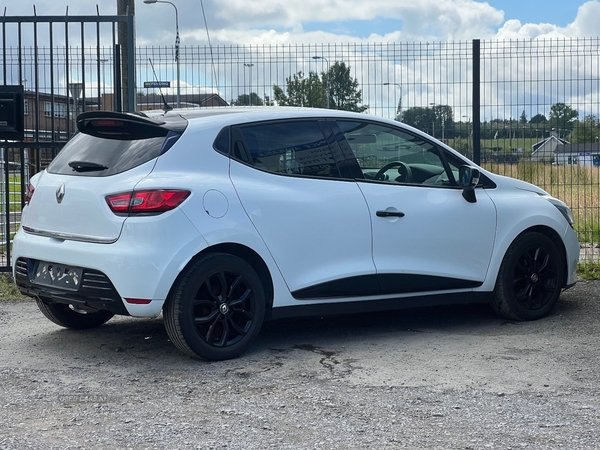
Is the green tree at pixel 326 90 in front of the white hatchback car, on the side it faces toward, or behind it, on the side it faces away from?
in front

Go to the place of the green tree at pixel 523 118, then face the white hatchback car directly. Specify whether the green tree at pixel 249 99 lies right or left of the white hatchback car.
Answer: right

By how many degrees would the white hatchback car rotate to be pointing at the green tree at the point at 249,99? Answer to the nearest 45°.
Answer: approximately 45° to its left

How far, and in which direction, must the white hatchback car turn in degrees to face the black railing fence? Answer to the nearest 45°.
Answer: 0° — it already faces it

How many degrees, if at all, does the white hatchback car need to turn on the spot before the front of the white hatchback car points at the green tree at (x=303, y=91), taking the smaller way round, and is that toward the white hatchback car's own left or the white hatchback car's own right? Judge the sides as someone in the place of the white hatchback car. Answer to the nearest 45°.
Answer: approximately 45° to the white hatchback car's own left

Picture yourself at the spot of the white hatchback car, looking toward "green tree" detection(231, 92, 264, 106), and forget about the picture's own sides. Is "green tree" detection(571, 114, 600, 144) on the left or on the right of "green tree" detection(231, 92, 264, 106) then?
right

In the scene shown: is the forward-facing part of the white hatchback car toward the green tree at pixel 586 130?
yes

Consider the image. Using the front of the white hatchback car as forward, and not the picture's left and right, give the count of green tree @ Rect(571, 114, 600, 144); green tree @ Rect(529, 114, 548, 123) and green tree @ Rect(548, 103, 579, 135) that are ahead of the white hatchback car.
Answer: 3

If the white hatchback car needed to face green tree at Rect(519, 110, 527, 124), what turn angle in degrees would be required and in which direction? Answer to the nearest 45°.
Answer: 0° — it already faces it

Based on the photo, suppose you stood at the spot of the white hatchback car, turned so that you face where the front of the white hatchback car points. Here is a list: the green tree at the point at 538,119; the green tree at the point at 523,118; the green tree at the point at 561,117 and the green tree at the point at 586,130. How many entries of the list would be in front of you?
4

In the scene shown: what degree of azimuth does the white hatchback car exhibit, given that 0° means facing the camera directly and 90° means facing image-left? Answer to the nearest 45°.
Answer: approximately 225°
